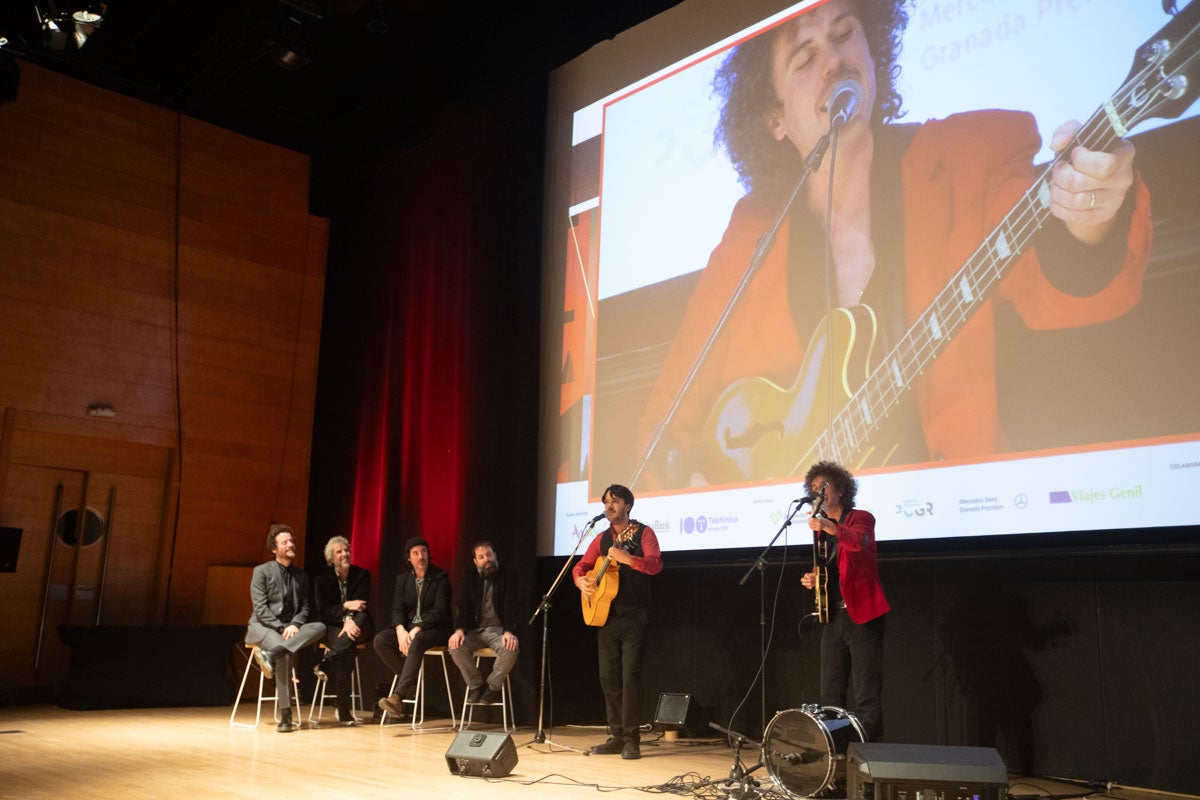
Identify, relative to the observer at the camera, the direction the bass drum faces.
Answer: facing the viewer and to the left of the viewer

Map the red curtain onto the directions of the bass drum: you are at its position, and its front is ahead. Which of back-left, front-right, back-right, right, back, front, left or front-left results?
right

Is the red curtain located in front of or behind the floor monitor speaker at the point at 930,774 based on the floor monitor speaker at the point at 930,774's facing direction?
in front

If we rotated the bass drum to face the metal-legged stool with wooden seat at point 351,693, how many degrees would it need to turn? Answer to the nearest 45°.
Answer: approximately 90° to its right

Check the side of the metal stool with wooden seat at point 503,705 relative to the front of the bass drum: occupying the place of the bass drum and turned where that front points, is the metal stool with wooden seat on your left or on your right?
on your right

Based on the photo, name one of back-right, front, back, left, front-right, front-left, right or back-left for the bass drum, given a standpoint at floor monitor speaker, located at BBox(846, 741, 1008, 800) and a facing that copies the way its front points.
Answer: front-left

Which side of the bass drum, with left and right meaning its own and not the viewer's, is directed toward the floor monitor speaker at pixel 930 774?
left

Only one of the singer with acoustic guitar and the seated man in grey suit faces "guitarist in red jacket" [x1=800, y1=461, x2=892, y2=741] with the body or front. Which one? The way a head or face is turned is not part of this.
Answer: the seated man in grey suit

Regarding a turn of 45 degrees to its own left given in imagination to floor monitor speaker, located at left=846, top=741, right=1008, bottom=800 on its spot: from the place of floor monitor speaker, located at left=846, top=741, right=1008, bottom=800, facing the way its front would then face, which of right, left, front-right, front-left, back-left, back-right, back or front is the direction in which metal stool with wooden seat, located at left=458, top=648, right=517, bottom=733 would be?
front

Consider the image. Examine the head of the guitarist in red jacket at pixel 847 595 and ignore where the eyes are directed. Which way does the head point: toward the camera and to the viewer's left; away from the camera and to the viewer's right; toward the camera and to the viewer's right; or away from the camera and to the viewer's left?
toward the camera and to the viewer's left

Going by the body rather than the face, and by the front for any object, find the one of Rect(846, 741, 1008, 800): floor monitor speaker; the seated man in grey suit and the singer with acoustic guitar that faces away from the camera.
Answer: the floor monitor speaker

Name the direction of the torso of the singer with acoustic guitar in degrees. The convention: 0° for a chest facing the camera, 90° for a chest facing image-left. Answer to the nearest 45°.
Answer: approximately 45°

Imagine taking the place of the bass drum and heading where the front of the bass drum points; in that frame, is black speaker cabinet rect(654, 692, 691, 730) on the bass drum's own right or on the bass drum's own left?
on the bass drum's own right

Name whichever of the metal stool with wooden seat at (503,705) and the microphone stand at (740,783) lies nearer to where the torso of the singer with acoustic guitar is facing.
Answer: the microphone stand

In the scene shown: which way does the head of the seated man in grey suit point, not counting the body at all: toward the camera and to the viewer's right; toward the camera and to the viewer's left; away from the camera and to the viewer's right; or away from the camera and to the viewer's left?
toward the camera and to the viewer's right

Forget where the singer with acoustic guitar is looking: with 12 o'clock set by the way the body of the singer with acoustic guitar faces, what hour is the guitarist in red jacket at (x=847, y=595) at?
The guitarist in red jacket is roughly at 9 o'clock from the singer with acoustic guitar.
